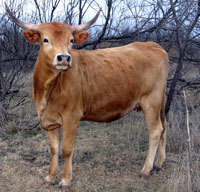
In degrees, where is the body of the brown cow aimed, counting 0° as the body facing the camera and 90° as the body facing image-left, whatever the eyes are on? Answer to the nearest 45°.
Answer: approximately 45°
